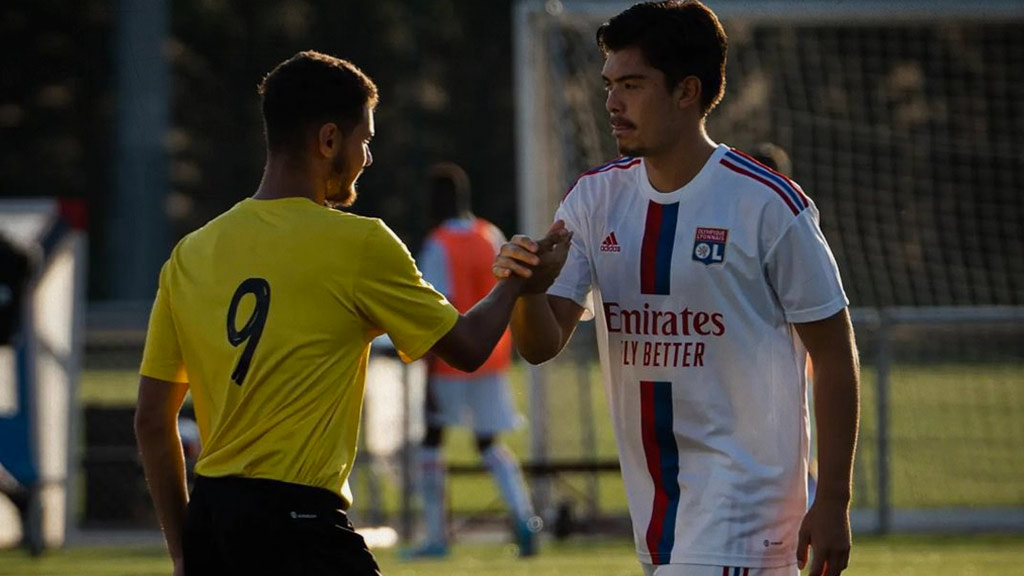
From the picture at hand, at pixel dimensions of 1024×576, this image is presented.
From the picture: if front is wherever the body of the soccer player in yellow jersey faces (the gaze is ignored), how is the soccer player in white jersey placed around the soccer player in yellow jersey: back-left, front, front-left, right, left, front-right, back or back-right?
front-right

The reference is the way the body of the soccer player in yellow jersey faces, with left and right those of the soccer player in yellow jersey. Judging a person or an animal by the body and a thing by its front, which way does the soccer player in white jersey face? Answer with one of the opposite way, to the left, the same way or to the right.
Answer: the opposite way

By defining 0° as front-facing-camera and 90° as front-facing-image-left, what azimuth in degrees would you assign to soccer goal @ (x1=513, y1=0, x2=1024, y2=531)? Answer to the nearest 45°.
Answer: approximately 0°

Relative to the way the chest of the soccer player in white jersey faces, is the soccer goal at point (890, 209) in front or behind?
behind

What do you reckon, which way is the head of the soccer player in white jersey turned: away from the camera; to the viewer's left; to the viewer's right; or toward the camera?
to the viewer's left

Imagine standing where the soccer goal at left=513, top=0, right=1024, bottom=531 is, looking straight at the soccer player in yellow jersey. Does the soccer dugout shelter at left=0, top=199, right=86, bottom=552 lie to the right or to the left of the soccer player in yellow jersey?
right

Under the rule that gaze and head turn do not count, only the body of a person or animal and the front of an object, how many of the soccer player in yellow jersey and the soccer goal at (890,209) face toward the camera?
1

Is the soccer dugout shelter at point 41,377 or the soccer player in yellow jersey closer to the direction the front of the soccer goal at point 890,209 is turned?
the soccer player in yellow jersey

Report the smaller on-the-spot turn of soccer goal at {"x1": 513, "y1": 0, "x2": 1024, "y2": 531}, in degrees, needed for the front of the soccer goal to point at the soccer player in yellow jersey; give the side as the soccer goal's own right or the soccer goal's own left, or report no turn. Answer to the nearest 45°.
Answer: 0° — it already faces them

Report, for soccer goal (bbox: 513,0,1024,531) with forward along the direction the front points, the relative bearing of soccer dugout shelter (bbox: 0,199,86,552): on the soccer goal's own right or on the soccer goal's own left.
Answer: on the soccer goal's own right

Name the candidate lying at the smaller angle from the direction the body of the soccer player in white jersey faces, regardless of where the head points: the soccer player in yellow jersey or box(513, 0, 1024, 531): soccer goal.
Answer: the soccer player in yellow jersey

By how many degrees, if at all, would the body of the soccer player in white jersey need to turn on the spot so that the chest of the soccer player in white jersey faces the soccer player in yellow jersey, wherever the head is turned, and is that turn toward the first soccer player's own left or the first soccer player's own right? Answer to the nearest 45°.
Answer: approximately 45° to the first soccer player's own right
